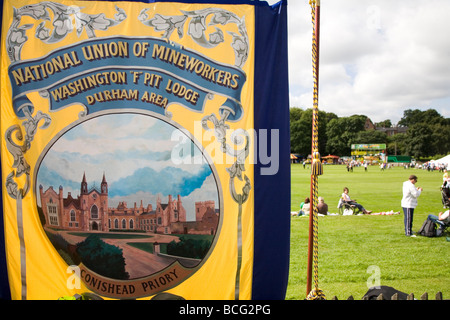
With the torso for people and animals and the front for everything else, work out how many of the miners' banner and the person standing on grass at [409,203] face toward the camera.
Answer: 1

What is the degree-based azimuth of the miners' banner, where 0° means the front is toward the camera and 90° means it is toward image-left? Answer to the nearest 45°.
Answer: approximately 0°

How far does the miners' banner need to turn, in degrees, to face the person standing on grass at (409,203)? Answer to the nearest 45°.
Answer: approximately 135° to its left
